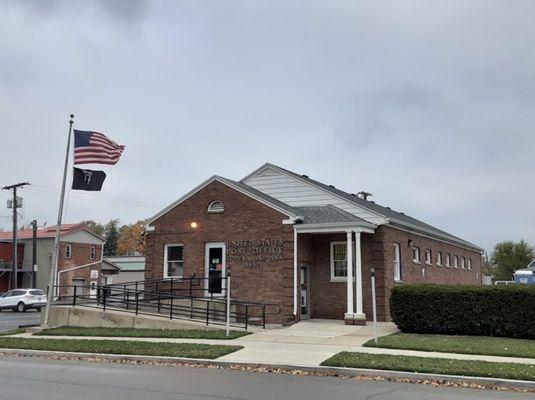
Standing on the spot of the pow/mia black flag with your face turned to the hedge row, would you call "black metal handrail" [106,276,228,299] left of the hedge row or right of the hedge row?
left

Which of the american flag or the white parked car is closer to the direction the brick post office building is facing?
the american flag

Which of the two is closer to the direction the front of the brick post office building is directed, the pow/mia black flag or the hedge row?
the pow/mia black flag

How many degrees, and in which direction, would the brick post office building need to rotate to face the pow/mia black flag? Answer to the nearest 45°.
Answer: approximately 45° to its right

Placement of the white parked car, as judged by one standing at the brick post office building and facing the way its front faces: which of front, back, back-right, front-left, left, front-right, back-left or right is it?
right

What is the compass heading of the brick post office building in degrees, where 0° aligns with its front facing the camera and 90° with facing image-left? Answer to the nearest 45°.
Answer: approximately 45°

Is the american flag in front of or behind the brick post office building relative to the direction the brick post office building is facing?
in front
